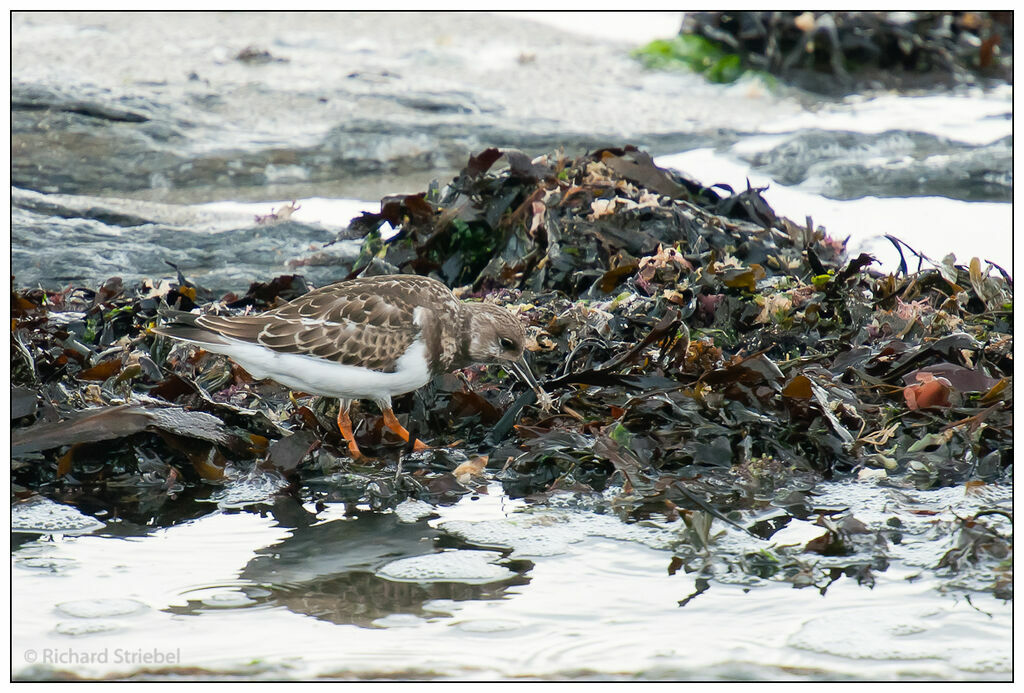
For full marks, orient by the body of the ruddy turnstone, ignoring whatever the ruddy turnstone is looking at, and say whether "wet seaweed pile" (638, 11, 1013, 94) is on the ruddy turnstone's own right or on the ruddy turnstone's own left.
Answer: on the ruddy turnstone's own left

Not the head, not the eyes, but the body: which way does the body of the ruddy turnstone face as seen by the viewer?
to the viewer's right
